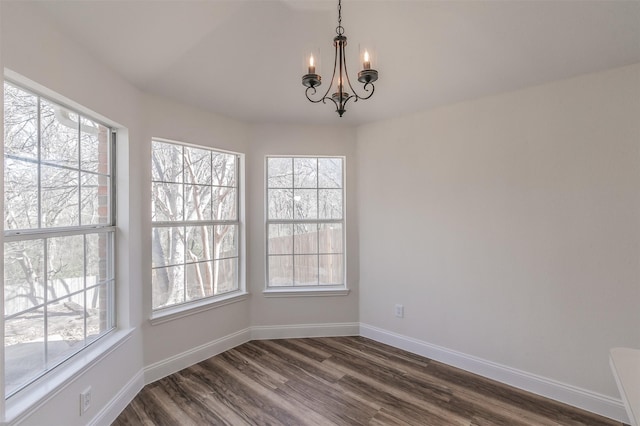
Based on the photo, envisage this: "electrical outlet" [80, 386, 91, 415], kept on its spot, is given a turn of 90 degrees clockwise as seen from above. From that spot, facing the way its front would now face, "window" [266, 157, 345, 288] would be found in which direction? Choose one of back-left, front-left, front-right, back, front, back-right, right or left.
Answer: back-left

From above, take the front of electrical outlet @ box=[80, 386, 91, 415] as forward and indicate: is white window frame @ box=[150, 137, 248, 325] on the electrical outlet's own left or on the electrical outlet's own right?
on the electrical outlet's own left

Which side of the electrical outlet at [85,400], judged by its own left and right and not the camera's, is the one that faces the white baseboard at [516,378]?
front

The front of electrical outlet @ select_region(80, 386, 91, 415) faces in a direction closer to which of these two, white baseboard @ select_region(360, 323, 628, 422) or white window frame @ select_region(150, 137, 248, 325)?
the white baseboard

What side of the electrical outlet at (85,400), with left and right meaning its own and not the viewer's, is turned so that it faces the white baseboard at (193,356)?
left

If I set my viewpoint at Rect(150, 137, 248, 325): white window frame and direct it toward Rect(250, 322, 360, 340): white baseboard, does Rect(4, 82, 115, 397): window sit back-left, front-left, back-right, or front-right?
back-right

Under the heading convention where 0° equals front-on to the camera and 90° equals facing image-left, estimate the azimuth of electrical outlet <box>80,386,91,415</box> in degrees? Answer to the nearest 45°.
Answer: approximately 315°
